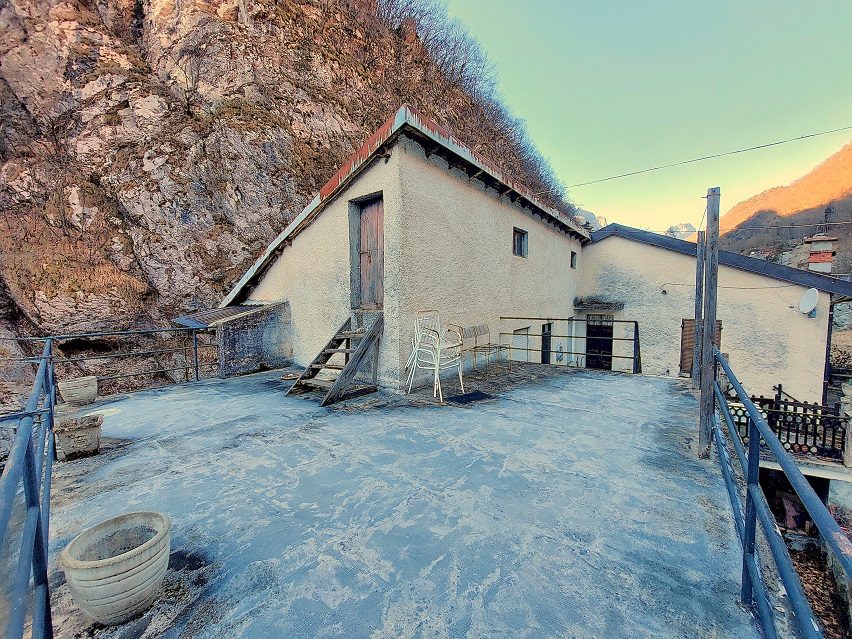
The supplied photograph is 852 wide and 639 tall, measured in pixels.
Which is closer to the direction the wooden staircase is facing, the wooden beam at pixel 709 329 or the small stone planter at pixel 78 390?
the small stone planter

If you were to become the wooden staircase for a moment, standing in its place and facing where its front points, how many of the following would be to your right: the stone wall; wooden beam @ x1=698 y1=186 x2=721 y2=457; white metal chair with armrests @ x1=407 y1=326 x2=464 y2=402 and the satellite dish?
1

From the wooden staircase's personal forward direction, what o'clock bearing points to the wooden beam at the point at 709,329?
The wooden beam is roughly at 9 o'clock from the wooden staircase.

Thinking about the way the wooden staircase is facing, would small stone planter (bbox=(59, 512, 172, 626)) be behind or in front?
in front

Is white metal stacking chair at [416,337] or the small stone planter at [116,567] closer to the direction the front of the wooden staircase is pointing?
the small stone planter

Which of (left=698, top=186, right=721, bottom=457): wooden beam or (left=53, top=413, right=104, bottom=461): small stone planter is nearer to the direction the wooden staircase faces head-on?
the small stone planter

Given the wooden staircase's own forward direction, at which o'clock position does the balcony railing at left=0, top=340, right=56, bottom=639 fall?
The balcony railing is roughly at 11 o'clock from the wooden staircase.

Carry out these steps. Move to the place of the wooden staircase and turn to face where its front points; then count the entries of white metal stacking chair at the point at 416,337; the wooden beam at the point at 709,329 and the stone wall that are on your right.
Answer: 1

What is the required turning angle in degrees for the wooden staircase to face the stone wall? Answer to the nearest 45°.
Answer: approximately 90° to its right

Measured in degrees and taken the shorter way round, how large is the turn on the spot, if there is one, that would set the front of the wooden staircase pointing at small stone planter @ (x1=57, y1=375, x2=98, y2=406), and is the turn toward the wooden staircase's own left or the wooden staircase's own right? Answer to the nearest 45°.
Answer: approximately 45° to the wooden staircase's own right

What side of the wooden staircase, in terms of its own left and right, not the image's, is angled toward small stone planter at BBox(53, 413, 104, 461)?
front

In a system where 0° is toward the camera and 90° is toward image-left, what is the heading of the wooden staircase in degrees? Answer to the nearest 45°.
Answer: approximately 45°

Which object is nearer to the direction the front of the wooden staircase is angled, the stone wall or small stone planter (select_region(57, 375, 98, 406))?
the small stone planter

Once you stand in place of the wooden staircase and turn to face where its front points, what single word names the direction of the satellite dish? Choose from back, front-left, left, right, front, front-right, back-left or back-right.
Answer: back-left

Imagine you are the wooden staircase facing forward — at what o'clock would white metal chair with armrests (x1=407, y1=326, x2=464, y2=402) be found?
The white metal chair with armrests is roughly at 8 o'clock from the wooden staircase.

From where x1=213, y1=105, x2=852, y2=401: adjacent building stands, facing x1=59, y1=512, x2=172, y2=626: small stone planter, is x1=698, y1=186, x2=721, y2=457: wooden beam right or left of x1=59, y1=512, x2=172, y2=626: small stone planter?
left

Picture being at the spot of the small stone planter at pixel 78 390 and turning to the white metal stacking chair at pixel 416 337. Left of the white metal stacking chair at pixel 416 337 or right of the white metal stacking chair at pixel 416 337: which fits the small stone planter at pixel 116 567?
right

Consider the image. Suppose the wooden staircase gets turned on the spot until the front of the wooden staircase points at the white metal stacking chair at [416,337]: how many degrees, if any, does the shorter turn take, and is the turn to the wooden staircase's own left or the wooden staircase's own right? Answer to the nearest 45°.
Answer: approximately 135° to the wooden staircase's own left
